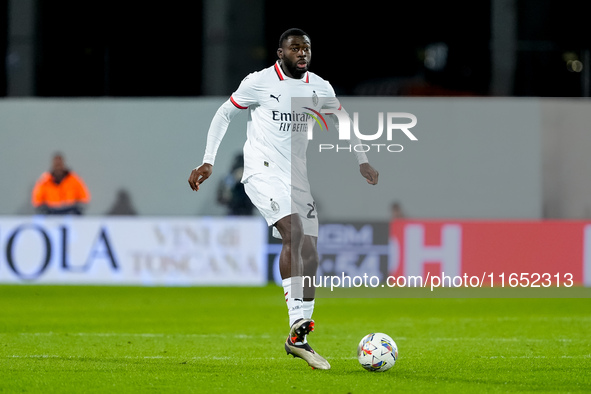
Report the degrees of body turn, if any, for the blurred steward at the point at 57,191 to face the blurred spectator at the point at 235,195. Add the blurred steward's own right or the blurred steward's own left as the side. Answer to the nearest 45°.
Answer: approximately 90° to the blurred steward's own left

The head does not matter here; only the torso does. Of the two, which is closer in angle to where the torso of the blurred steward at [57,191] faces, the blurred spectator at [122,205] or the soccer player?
the soccer player

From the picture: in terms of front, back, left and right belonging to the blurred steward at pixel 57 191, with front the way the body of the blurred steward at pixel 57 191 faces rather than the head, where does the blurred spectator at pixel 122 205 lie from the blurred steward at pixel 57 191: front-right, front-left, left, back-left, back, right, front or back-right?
back-left

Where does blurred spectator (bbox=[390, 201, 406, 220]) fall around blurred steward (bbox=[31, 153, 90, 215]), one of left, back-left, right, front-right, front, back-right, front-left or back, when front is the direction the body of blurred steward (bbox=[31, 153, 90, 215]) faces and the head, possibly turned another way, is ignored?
left

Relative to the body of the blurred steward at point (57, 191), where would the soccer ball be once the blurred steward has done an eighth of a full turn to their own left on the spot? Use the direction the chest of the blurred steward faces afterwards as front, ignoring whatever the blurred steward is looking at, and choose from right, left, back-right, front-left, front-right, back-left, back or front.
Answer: front-right

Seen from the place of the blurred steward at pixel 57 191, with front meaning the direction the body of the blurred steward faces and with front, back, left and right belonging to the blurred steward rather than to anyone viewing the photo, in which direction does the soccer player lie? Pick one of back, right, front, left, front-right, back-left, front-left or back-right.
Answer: front

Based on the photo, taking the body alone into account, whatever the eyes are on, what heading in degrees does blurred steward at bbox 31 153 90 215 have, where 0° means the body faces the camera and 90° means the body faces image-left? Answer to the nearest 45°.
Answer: approximately 0°
